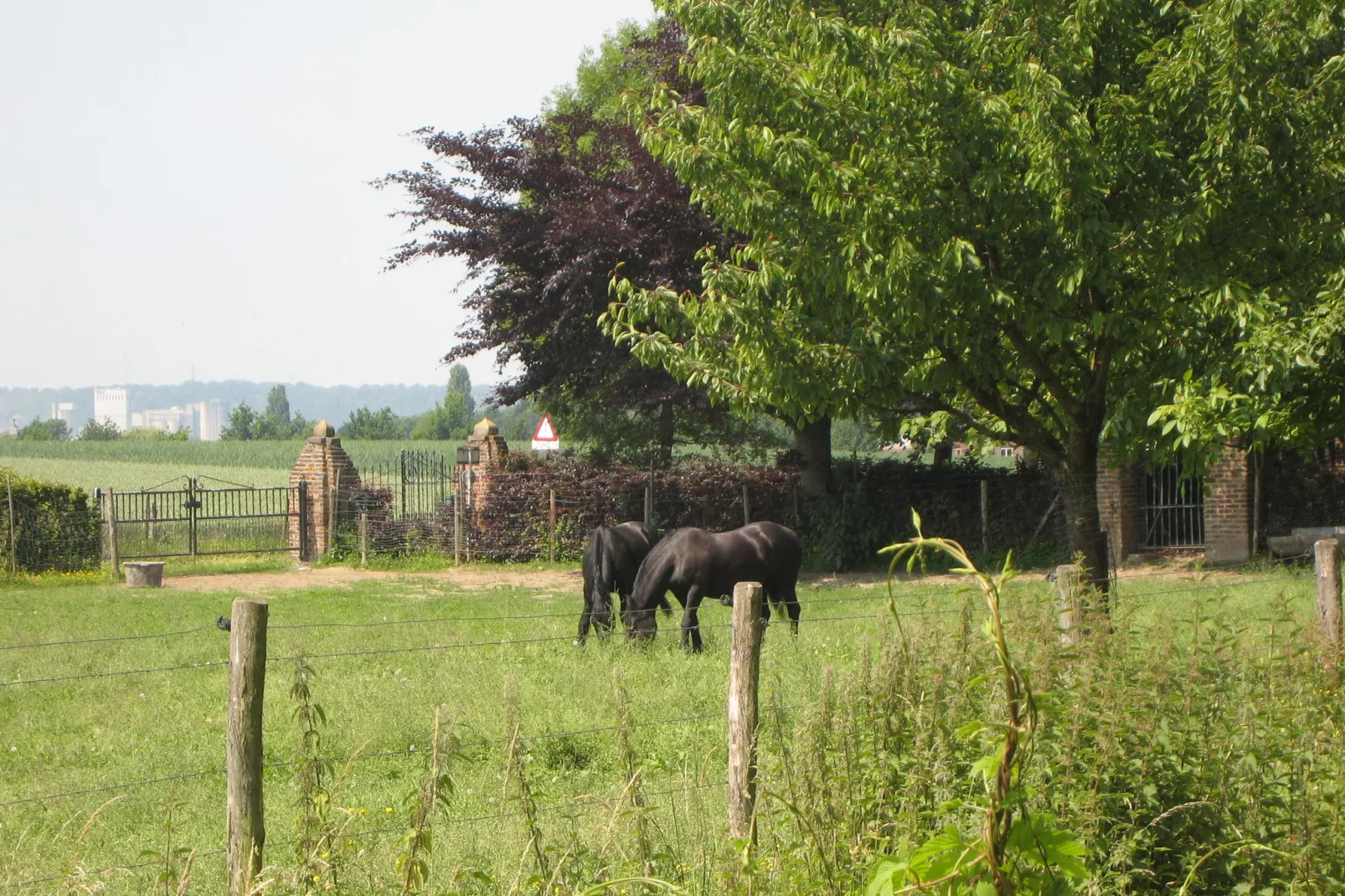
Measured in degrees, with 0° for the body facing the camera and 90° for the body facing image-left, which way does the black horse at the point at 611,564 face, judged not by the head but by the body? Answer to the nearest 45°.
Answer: approximately 225°

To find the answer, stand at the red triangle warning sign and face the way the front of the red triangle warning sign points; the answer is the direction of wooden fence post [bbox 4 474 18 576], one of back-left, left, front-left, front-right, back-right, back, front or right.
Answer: right

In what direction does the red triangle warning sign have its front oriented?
toward the camera

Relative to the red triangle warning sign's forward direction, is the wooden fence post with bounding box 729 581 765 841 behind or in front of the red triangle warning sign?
in front

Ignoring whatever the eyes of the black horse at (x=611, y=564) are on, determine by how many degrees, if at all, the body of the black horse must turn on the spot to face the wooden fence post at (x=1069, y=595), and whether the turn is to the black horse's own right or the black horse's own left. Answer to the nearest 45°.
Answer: approximately 135° to the black horse's own right

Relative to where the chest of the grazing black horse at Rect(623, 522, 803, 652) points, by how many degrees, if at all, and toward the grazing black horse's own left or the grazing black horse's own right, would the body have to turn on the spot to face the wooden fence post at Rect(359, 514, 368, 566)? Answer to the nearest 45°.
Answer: approximately 90° to the grazing black horse's own right

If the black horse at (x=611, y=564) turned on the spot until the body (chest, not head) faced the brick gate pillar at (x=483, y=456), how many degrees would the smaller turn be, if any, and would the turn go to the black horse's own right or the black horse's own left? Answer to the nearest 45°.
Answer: approximately 45° to the black horse's own left

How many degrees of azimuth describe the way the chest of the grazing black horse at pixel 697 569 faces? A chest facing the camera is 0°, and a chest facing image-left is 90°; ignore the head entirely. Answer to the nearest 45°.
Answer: approximately 45°

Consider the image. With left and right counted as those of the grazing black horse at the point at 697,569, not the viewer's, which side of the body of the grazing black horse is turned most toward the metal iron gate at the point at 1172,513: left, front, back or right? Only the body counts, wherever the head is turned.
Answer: back
